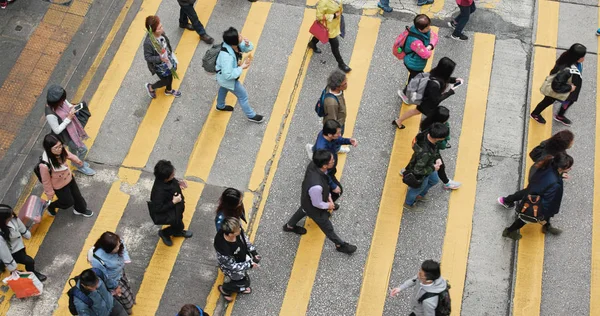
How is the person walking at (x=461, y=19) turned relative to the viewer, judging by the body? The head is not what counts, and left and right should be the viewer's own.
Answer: facing to the right of the viewer

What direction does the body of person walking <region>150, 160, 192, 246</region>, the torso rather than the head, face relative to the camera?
to the viewer's right

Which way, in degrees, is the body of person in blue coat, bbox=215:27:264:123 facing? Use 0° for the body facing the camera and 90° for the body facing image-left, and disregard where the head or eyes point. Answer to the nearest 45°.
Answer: approximately 270°
